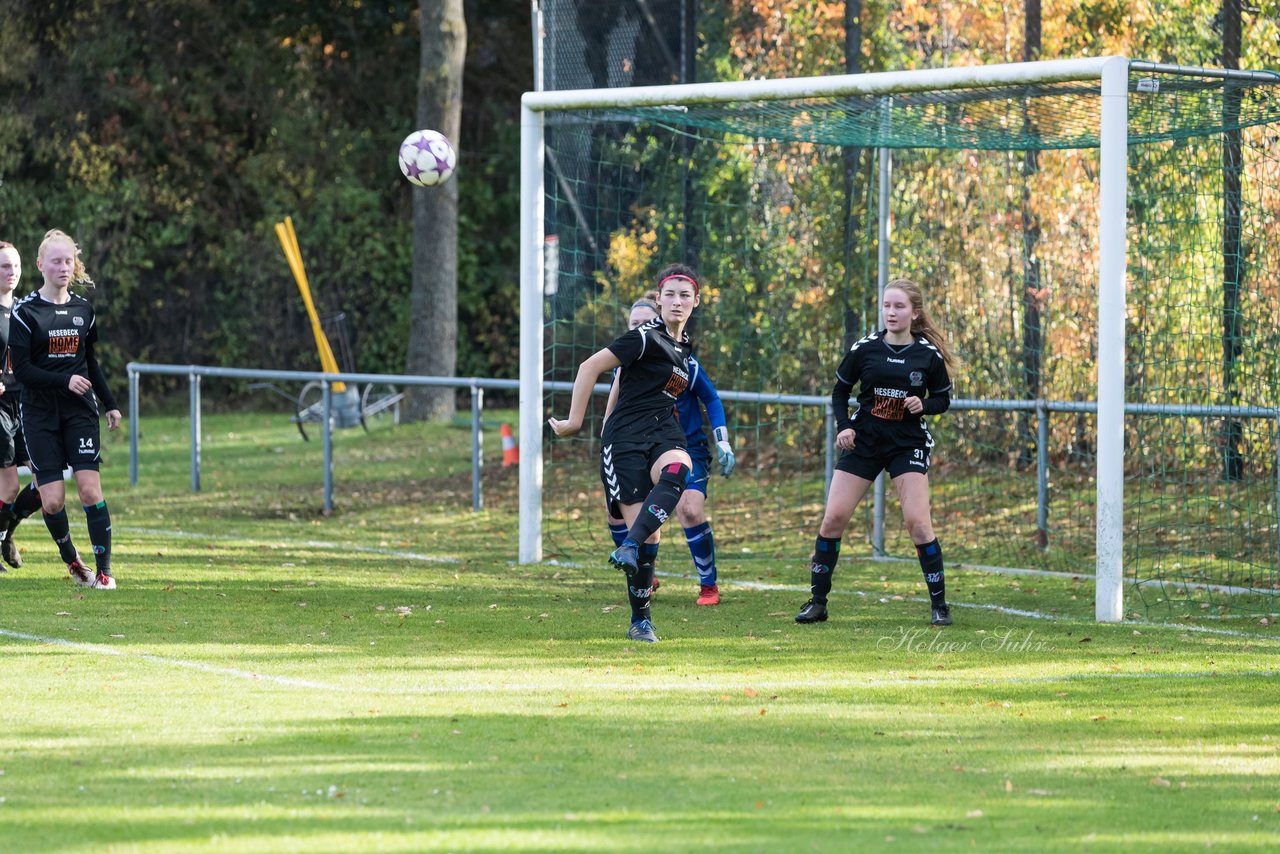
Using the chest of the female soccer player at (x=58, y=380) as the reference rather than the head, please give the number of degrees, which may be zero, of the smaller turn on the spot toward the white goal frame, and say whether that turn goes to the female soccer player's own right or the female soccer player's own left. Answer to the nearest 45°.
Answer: approximately 90° to the female soccer player's own left

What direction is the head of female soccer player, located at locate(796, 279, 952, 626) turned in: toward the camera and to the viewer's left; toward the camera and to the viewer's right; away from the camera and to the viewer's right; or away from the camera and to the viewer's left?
toward the camera and to the viewer's left

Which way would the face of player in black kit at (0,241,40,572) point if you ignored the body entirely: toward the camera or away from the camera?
toward the camera

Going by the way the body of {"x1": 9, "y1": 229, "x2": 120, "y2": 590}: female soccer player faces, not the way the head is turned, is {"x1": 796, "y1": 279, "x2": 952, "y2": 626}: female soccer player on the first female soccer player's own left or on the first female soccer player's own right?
on the first female soccer player's own left

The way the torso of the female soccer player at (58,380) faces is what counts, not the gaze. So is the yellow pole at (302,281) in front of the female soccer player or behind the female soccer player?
behind

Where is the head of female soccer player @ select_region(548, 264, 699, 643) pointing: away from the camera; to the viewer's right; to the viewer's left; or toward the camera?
toward the camera

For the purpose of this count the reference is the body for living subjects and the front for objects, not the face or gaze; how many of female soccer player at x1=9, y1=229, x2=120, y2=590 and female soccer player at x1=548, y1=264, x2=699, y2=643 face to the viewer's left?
0

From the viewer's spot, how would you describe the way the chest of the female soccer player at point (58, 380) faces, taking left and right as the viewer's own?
facing the viewer
